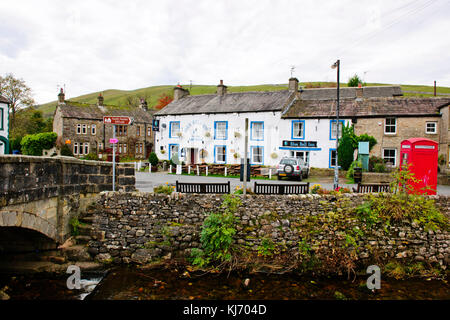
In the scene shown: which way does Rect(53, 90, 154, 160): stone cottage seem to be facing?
toward the camera

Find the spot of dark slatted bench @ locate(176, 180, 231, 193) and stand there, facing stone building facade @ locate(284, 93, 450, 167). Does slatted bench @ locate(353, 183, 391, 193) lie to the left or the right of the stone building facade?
right

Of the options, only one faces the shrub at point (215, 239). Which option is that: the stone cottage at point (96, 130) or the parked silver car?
the stone cottage

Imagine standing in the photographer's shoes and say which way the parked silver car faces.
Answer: facing away from the viewer and to the right of the viewer

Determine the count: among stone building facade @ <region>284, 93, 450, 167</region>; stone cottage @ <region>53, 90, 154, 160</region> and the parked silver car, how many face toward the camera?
2

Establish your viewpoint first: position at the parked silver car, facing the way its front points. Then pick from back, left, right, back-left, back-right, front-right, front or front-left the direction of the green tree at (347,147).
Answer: front

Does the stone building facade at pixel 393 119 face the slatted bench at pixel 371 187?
yes

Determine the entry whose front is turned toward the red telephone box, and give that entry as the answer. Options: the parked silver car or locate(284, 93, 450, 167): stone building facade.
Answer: the stone building facade

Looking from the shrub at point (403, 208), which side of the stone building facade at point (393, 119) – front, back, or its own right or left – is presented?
front
